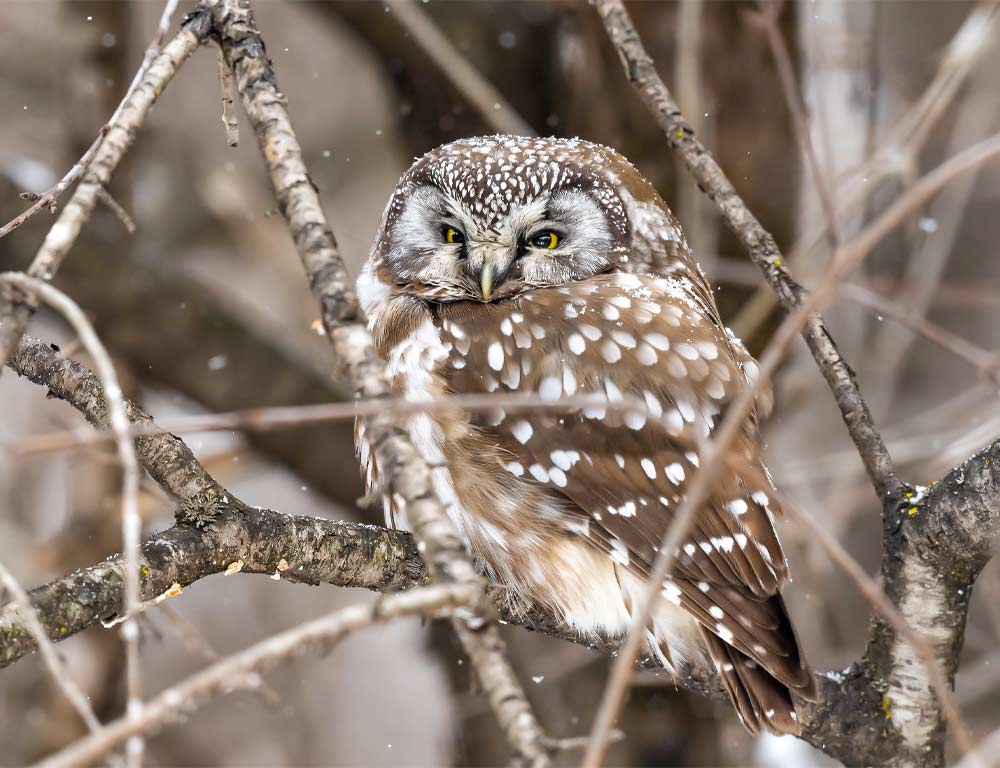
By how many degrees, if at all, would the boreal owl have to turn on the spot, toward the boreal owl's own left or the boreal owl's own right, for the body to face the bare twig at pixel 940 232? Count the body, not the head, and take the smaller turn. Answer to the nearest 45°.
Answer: approximately 135° to the boreal owl's own right

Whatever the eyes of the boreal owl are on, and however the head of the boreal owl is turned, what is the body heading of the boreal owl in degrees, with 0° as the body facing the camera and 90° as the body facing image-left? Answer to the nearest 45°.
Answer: approximately 90°
